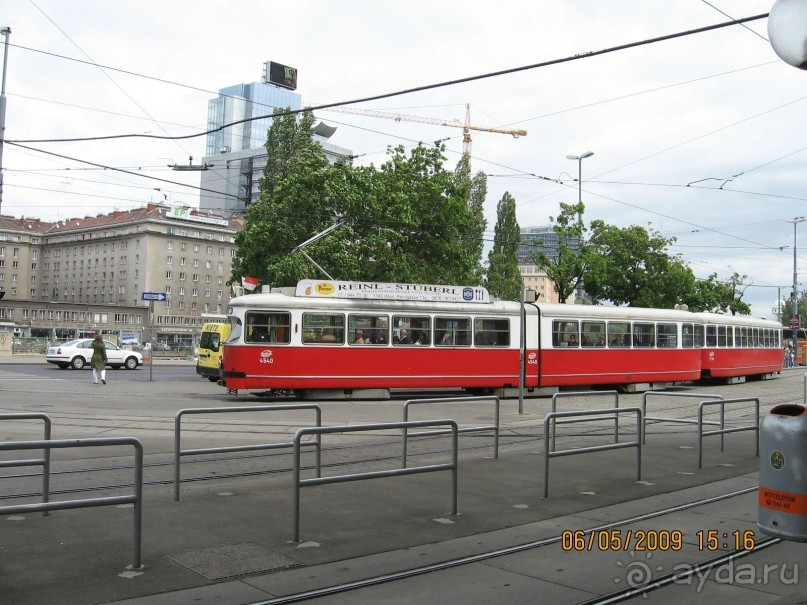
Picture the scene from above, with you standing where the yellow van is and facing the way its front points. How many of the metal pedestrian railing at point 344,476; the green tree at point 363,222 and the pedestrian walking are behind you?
1

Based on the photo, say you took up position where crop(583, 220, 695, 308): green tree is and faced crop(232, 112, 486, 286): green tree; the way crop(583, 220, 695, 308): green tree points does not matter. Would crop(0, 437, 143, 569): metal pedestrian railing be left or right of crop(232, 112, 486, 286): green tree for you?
left

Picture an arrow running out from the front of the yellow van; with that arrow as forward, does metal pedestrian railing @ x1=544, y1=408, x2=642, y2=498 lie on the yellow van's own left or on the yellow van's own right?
on the yellow van's own left

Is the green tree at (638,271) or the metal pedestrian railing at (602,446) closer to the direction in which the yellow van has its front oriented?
the metal pedestrian railing

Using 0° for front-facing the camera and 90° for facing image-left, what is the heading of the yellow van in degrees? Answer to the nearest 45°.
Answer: approximately 45°

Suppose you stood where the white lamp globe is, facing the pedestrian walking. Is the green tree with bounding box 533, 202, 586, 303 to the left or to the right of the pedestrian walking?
right

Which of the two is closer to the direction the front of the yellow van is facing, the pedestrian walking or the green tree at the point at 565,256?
the pedestrian walking

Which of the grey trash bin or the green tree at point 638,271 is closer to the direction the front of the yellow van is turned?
the grey trash bin

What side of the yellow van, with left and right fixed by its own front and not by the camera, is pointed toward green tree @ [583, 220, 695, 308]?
back
